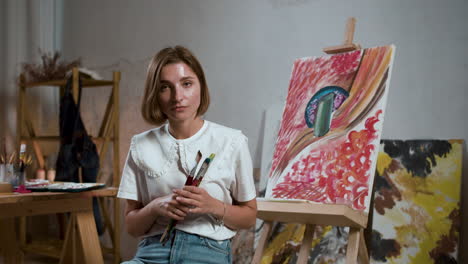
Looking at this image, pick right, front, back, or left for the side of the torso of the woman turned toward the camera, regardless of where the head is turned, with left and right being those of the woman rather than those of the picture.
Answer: front

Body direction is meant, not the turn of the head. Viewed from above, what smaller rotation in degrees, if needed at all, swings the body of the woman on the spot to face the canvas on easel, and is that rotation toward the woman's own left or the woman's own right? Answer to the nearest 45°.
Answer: approximately 135° to the woman's own left

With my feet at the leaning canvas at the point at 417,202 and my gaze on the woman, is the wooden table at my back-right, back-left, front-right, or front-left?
front-right

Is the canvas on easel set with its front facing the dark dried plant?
no

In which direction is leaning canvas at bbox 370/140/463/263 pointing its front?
toward the camera

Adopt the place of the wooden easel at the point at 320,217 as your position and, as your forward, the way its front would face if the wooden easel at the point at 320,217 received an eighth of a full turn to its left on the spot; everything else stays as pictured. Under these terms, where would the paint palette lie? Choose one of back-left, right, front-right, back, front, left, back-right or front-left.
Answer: right

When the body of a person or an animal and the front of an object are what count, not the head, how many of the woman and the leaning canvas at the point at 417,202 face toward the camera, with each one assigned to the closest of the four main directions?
2

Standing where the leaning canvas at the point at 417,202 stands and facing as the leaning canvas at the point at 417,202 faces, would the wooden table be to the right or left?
on its right

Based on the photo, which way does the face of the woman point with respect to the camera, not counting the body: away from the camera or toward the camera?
toward the camera

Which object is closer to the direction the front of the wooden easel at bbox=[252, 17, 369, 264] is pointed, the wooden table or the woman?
the woman

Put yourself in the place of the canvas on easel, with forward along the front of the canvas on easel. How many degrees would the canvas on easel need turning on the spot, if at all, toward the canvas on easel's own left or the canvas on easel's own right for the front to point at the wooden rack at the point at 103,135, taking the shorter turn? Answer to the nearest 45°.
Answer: approximately 90° to the canvas on easel's own right

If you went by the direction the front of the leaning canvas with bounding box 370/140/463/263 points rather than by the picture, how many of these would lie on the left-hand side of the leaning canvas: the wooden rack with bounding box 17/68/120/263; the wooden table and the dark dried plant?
0

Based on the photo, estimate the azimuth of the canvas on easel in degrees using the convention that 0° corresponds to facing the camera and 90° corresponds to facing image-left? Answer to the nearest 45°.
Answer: approximately 45°
